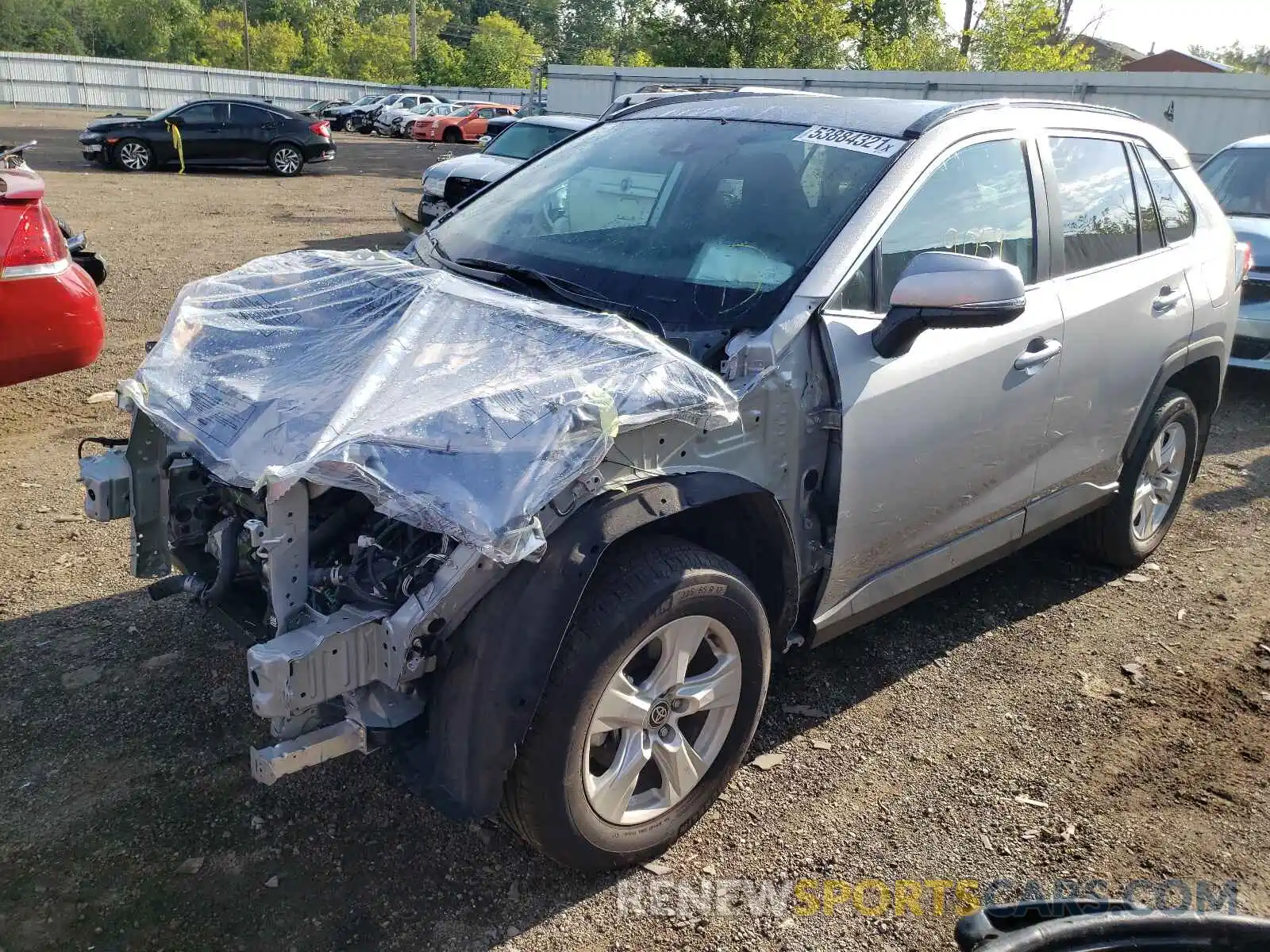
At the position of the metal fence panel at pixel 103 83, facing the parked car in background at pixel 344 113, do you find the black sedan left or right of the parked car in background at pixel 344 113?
right

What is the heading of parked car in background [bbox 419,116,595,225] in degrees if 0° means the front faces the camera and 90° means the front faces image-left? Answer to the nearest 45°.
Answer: approximately 45°

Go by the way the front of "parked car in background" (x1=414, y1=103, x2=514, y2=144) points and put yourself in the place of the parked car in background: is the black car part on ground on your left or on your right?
on your left

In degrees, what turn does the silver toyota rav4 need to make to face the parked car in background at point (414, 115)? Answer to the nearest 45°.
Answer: approximately 135° to its right

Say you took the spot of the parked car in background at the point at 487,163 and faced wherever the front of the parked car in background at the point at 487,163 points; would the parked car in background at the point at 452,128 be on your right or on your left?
on your right

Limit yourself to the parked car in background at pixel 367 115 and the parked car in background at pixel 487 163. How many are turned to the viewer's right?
0

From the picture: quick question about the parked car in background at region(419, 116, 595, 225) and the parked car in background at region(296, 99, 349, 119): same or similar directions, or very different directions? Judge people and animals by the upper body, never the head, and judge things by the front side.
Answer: same or similar directions

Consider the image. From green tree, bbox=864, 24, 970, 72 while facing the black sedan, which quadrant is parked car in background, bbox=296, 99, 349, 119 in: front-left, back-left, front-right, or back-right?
front-right

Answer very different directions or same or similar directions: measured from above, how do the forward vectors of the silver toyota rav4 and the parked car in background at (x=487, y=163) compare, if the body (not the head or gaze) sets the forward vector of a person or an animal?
same or similar directions

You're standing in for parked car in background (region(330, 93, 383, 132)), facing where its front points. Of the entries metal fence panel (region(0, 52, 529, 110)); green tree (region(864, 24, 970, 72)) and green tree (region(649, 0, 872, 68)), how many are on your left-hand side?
2

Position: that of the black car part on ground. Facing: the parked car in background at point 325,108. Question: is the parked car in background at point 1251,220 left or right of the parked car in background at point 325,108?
right

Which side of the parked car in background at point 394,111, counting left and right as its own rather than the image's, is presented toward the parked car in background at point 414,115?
left

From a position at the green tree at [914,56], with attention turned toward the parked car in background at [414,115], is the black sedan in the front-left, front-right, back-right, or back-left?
front-left

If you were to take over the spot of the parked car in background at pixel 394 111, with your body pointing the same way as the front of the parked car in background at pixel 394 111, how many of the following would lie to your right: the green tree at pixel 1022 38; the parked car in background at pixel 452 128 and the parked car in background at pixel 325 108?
1

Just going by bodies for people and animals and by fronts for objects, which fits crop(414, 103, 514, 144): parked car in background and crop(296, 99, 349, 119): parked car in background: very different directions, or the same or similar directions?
same or similar directions

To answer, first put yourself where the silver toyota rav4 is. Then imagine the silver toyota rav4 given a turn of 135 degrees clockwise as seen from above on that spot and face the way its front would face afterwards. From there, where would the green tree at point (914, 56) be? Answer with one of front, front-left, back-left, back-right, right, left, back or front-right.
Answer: front

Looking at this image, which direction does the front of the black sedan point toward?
to the viewer's left

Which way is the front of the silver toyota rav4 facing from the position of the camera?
facing the viewer and to the left of the viewer
